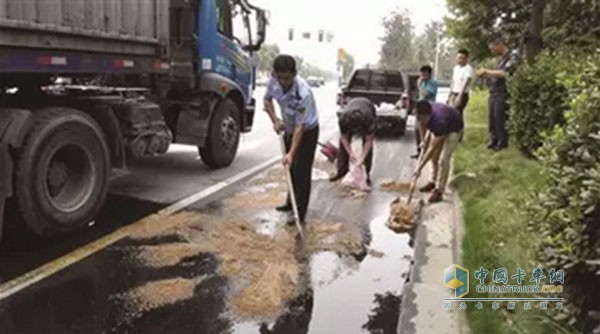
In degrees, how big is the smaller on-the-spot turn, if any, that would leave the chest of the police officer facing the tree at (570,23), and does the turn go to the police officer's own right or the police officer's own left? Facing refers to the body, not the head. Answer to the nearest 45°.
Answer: approximately 180°

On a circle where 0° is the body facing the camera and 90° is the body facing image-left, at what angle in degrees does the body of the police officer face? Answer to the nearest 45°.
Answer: approximately 45°

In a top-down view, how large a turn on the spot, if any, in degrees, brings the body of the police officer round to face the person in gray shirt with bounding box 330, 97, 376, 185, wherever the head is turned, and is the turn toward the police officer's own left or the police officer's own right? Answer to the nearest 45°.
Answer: approximately 180°

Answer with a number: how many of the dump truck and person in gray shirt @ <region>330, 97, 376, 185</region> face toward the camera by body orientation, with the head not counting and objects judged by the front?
1

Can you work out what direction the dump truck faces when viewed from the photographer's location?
facing away from the viewer and to the right of the viewer

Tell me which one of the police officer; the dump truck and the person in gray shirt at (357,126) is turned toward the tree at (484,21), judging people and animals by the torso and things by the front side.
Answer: the dump truck

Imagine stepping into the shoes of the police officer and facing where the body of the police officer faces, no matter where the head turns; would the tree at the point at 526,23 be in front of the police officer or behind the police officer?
behind

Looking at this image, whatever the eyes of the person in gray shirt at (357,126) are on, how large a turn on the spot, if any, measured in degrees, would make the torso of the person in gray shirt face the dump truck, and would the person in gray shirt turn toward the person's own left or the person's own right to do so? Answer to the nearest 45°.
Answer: approximately 45° to the person's own right

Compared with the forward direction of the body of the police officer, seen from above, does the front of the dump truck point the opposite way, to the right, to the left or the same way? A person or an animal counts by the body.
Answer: the opposite way

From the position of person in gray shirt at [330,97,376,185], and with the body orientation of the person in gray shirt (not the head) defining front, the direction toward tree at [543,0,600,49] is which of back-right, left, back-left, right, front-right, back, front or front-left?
back-left

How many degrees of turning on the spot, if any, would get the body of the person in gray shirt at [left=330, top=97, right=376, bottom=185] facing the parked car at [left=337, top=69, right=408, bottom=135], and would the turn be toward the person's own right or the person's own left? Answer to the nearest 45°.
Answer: approximately 180°

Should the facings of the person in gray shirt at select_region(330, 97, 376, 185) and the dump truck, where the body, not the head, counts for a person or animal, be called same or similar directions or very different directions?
very different directions
